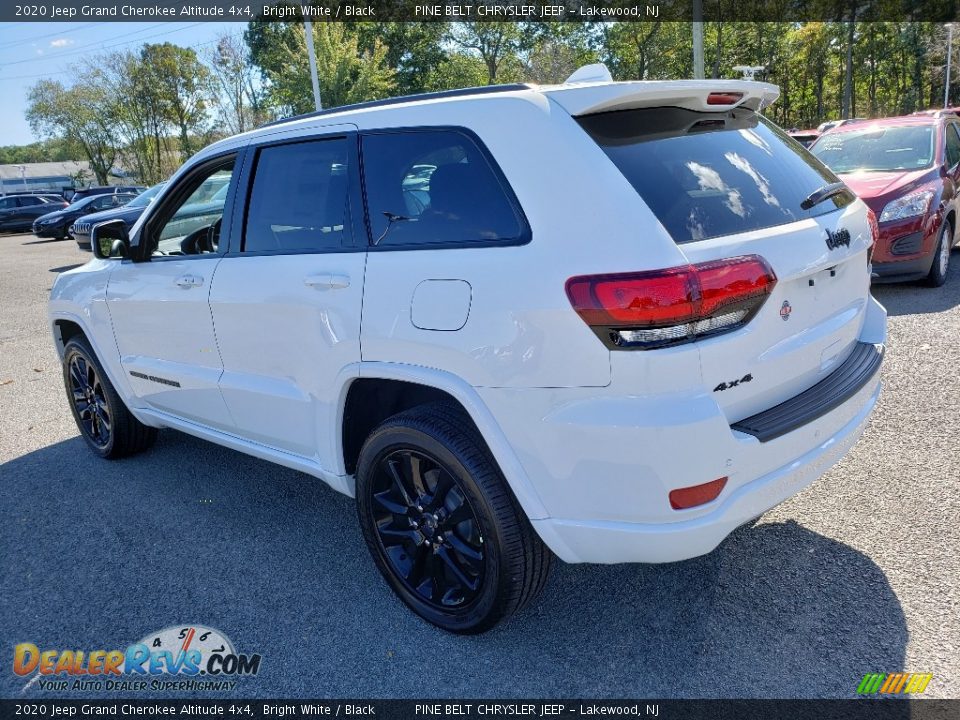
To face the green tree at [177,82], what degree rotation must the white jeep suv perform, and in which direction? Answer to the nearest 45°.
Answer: approximately 45° to its right

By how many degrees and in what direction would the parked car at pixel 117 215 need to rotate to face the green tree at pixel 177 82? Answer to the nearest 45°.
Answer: approximately 135° to its right

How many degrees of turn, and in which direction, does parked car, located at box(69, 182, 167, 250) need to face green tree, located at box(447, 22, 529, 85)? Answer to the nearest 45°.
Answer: approximately 180°

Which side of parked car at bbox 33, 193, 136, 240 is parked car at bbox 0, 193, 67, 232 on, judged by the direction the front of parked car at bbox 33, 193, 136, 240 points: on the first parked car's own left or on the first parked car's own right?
on the first parked car's own right

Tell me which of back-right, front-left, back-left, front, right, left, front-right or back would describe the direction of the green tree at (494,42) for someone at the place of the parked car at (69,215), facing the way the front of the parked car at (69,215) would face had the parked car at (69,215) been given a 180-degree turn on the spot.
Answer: front

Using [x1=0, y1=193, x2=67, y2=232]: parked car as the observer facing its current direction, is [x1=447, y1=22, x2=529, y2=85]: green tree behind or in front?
behind

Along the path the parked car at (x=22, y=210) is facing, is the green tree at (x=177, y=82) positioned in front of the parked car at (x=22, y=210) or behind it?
behind

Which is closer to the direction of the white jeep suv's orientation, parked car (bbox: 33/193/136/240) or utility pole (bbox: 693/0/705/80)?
the parked car
